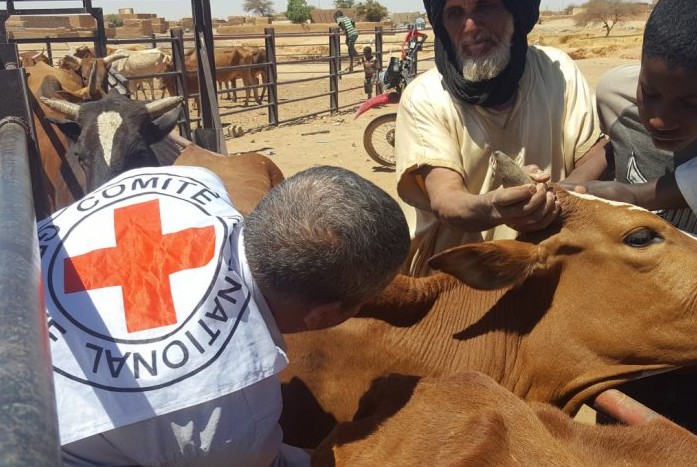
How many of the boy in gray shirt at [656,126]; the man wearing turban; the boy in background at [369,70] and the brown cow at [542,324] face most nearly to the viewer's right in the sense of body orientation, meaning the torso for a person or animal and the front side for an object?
1

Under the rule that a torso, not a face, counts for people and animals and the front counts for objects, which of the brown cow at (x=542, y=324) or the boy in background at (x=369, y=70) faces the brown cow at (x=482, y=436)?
the boy in background

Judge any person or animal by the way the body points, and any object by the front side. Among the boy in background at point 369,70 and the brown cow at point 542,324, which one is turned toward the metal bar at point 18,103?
the boy in background

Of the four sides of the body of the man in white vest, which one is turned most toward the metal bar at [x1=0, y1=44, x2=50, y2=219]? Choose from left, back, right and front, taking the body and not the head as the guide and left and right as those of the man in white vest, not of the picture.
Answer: left

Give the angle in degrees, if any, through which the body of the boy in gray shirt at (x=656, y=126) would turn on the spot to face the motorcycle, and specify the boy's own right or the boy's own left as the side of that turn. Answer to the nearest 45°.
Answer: approximately 90° to the boy's own right

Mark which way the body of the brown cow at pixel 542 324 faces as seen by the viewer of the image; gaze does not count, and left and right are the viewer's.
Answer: facing to the right of the viewer

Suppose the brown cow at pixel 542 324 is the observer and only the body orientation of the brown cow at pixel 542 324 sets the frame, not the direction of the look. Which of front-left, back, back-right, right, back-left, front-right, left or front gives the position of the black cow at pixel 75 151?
back-left

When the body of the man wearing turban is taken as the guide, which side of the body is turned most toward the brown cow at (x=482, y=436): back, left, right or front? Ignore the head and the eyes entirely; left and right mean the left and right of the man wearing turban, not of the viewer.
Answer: front

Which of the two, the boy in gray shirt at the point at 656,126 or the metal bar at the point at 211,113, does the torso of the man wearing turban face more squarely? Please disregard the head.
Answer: the boy in gray shirt

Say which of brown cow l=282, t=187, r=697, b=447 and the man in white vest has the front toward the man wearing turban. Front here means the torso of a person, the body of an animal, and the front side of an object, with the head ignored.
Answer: the man in white vest

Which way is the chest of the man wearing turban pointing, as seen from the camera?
toward the camera

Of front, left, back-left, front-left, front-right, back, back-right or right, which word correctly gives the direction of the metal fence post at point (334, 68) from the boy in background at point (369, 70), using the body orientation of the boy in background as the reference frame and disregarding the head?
front-right

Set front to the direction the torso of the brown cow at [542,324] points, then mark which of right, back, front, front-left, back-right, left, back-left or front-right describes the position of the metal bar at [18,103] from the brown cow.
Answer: back

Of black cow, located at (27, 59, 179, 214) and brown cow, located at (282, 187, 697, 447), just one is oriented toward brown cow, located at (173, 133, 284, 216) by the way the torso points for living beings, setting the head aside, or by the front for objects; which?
black cow, located at (27, 59, 179, 214)

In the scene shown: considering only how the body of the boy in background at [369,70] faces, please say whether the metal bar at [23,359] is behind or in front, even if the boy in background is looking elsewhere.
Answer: in front

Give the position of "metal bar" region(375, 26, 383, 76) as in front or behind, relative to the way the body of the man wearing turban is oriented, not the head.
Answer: behind

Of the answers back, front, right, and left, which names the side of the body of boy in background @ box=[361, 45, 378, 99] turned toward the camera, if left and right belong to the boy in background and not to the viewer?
front
